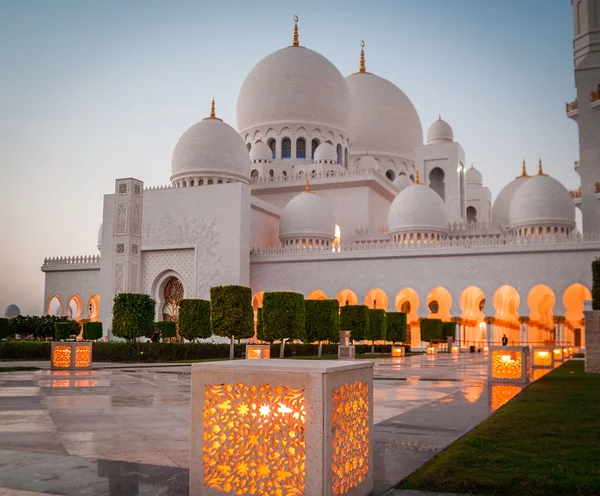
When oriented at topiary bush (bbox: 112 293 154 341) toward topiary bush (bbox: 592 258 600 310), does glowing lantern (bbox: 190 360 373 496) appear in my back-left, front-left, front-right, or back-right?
front-right

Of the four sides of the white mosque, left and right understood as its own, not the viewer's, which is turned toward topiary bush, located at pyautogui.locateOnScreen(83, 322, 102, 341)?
front

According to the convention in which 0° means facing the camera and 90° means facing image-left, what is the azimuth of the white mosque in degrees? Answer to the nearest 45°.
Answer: approximately 45°

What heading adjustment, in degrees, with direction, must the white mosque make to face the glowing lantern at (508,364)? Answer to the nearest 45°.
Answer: approximately 45° to its left

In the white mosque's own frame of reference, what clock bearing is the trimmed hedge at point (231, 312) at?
The trimmed hedge is roughly at 11 o'clock from the white mosque.

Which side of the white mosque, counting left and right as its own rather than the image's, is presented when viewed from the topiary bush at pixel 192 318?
front

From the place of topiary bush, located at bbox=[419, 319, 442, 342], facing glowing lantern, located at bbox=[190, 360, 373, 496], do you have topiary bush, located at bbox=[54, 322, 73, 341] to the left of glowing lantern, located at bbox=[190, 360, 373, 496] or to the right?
right

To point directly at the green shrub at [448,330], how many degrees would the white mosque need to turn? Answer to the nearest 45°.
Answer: approximately 90° to its left

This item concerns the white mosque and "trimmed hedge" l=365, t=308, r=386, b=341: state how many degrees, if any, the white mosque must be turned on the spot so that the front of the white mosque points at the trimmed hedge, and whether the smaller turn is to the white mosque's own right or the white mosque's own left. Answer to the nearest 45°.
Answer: approximately 45° to the white mosque's own left

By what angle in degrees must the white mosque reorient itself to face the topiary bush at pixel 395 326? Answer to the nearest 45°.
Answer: approximately 45° to its left

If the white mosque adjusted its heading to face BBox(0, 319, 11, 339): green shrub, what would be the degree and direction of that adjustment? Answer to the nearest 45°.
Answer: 0° — it already faces it
